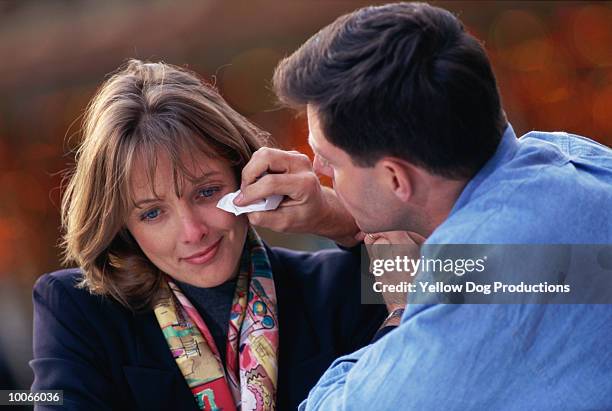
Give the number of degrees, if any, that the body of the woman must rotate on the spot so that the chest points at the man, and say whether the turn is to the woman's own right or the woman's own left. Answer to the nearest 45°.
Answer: approximately 45° to the woman's own left

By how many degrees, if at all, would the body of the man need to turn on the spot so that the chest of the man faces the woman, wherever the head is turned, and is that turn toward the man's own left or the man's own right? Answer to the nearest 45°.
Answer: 0° — they already face them

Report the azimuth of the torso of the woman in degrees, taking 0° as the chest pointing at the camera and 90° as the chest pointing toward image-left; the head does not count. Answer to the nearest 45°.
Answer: approximately 0°

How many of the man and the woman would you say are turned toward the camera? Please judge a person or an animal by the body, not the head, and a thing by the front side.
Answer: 1

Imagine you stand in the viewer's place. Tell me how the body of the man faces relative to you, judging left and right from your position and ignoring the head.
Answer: facing away from the viewer and to the left of the viewer
